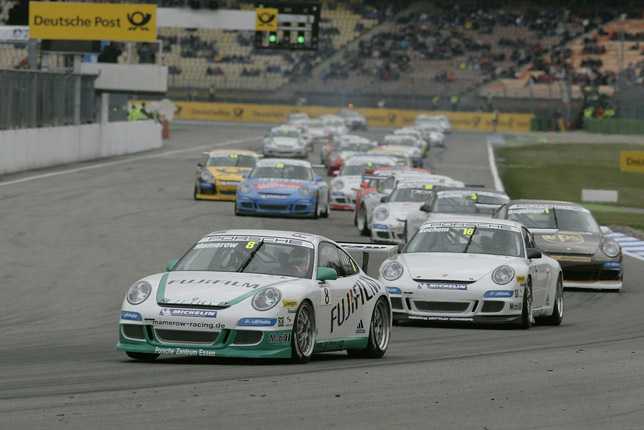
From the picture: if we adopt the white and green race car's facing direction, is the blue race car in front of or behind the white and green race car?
behind

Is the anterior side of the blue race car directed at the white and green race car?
yes

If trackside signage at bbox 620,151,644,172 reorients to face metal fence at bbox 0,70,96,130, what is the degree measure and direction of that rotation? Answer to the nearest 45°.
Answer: approximately 90° to its right

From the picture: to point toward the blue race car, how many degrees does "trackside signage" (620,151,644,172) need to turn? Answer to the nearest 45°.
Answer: approximately 45° to its right

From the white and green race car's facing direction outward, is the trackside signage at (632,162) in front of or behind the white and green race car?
behind

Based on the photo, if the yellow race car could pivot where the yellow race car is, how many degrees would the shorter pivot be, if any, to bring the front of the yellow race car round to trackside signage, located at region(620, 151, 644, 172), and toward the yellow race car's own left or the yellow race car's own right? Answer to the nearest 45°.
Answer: approximately 90° to the yellow race car's own left
